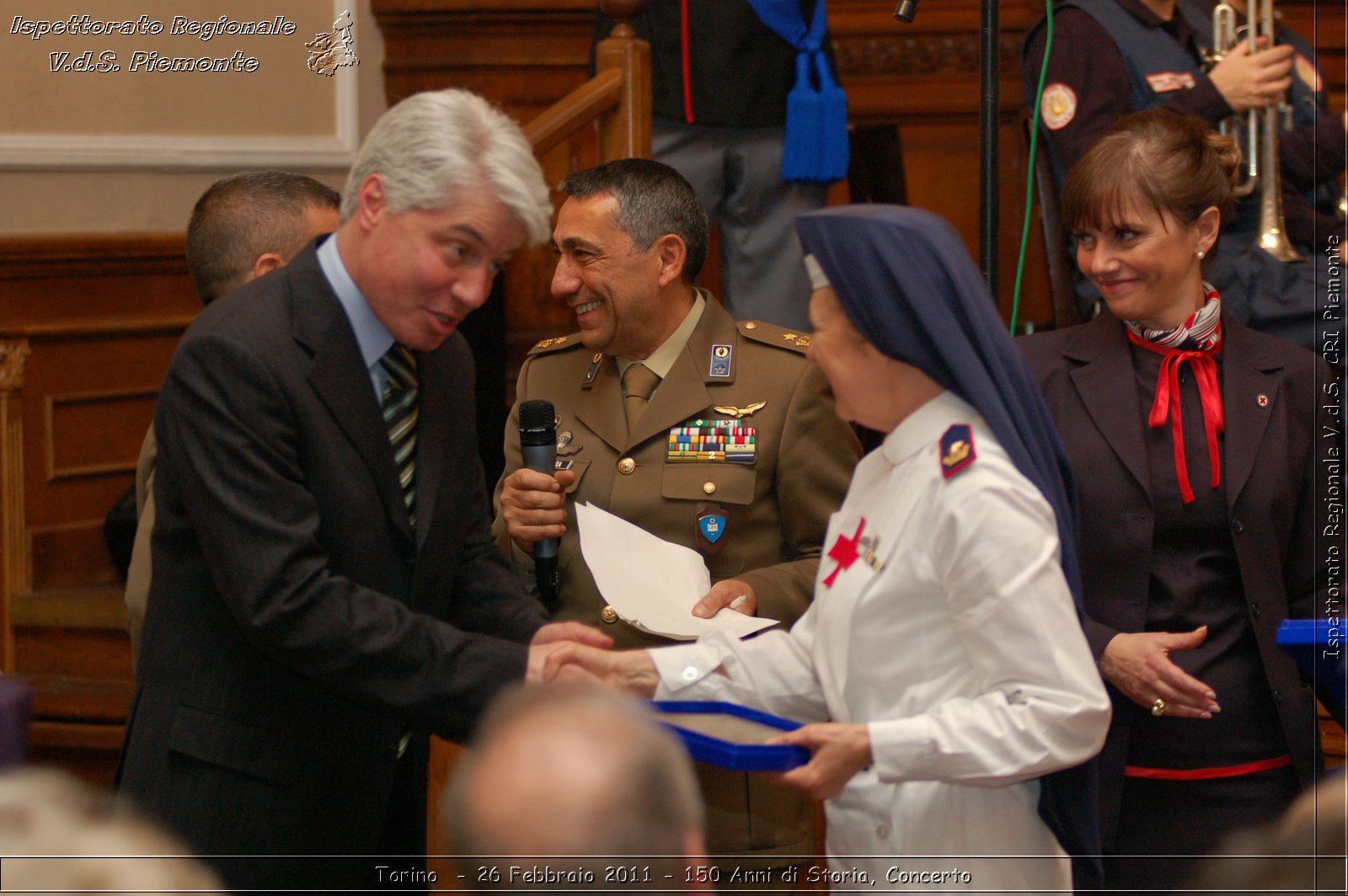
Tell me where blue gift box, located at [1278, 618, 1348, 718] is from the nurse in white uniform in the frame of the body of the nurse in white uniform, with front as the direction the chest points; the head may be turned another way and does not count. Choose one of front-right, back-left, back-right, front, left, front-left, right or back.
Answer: back-right

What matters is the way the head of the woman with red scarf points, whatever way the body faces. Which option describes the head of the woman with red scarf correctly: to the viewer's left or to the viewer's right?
to the viewer's left

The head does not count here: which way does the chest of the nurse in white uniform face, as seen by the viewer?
to the viewer's left

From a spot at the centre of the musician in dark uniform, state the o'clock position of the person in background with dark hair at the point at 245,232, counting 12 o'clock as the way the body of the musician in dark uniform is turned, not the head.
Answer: The person in background with dark hair is roughly at 3 o'clock from the musician in dark uniform.

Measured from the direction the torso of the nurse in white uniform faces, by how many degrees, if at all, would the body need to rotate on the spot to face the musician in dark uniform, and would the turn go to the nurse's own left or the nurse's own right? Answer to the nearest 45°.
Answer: approximately 90° to the nurse's own right

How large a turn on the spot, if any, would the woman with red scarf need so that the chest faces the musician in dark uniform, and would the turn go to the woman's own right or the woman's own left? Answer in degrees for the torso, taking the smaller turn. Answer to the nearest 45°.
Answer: approximately 180°

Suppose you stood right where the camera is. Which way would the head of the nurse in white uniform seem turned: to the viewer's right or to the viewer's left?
to the viewer's left

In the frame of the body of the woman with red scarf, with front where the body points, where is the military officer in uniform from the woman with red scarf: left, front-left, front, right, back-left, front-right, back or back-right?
right

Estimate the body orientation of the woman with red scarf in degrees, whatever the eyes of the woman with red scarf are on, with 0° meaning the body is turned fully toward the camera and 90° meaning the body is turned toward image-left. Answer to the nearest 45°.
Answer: approximately 0°

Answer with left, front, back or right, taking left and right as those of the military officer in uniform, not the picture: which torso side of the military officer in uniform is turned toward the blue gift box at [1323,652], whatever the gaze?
left

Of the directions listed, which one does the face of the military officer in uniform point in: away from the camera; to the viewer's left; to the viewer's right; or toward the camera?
to the viewer's left
